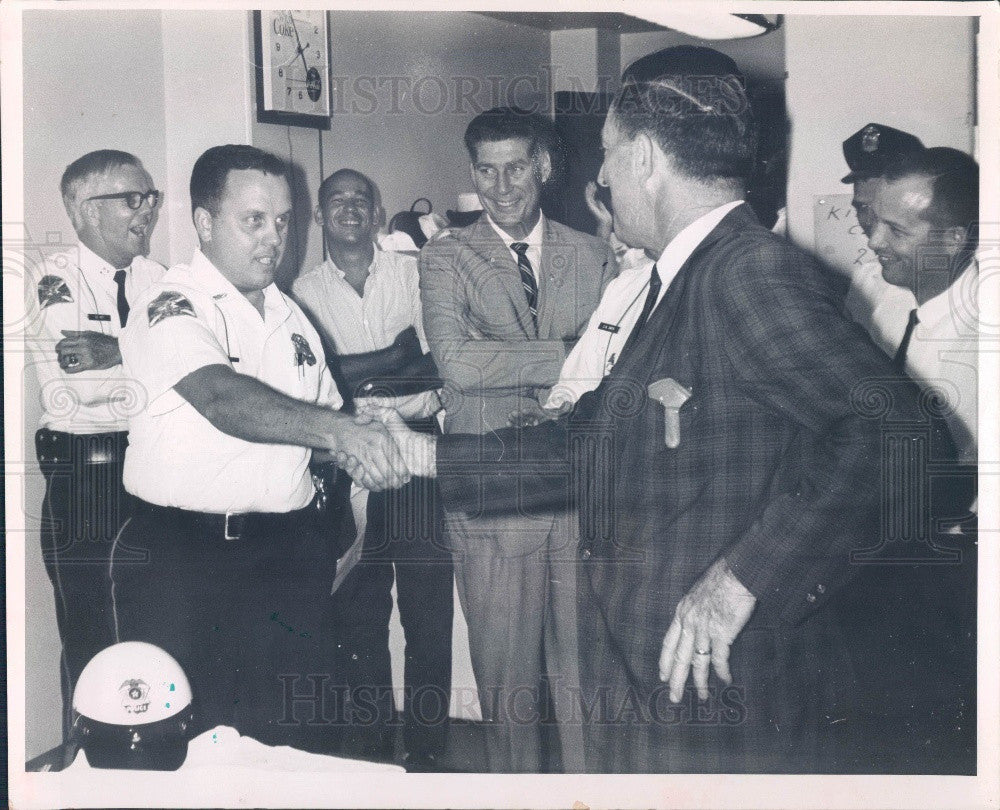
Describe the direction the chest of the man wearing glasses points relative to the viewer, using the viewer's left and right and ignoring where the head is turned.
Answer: facing the viewer and to the right of the viewer

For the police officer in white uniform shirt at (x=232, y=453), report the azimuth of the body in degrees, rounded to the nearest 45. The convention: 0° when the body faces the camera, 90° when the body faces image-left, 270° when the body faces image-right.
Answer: approximately 315°

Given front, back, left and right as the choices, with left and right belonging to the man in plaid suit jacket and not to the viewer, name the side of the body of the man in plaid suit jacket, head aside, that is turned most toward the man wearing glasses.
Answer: front

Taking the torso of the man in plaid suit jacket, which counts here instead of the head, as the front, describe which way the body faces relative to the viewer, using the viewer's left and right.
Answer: facing to the left of the viewer

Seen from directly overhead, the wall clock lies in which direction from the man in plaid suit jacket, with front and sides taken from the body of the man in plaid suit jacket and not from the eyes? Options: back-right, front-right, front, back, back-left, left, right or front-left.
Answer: front

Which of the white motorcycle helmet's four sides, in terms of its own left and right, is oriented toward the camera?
front

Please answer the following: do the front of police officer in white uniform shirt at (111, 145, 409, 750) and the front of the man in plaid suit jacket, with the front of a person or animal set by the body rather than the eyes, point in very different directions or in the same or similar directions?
very different directions

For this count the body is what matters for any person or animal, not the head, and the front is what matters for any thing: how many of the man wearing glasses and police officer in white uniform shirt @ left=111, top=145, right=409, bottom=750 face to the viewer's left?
0

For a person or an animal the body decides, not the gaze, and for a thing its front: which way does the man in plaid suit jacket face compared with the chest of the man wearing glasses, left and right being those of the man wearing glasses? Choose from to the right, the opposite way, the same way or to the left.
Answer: the opposite way

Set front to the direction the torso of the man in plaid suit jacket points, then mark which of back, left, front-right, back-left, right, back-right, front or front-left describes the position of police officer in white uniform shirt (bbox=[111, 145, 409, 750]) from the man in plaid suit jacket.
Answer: front

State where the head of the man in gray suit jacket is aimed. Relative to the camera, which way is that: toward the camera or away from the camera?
toward the camera
